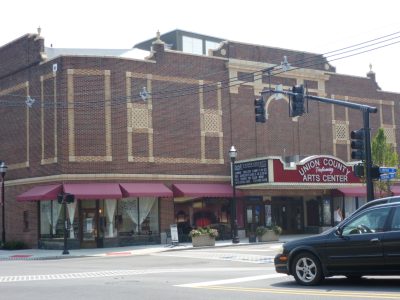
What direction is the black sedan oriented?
to the viewer's left

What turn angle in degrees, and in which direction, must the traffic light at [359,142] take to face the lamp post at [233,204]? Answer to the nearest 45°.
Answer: approximately 45° to its right

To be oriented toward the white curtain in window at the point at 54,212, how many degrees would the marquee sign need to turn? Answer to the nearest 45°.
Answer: approximately 45° to its right

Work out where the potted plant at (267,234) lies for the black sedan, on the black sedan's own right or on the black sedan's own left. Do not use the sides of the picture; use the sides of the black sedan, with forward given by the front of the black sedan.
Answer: on the black sedan's own right

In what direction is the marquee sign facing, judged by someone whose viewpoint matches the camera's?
facing the viewer and to the left of the viewer

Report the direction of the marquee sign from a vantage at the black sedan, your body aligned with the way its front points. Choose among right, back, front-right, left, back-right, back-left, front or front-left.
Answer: right

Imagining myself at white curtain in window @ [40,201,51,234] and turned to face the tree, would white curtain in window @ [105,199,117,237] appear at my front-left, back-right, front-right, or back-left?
front-right

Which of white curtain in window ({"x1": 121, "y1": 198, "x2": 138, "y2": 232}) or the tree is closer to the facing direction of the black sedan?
the white curtain in window

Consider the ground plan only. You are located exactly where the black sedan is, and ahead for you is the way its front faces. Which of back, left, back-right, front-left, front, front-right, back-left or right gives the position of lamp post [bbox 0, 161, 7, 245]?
front-right
